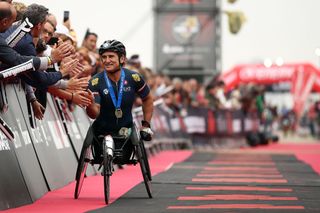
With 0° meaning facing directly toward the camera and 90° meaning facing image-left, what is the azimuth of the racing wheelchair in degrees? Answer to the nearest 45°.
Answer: approximately 0°

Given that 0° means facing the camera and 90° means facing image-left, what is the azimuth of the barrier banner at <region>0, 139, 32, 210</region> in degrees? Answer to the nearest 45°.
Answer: approximately 315°

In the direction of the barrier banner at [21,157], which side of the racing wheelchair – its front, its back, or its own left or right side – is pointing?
right

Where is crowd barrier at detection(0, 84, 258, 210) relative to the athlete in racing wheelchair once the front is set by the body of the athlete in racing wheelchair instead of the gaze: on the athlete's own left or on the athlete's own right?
on the athlete's own right

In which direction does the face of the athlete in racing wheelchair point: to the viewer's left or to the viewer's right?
to the viewer's left

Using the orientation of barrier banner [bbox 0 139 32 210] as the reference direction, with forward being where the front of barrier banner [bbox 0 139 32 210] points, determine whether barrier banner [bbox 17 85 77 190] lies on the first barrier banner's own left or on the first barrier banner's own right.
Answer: on the first barrier banner's own left
